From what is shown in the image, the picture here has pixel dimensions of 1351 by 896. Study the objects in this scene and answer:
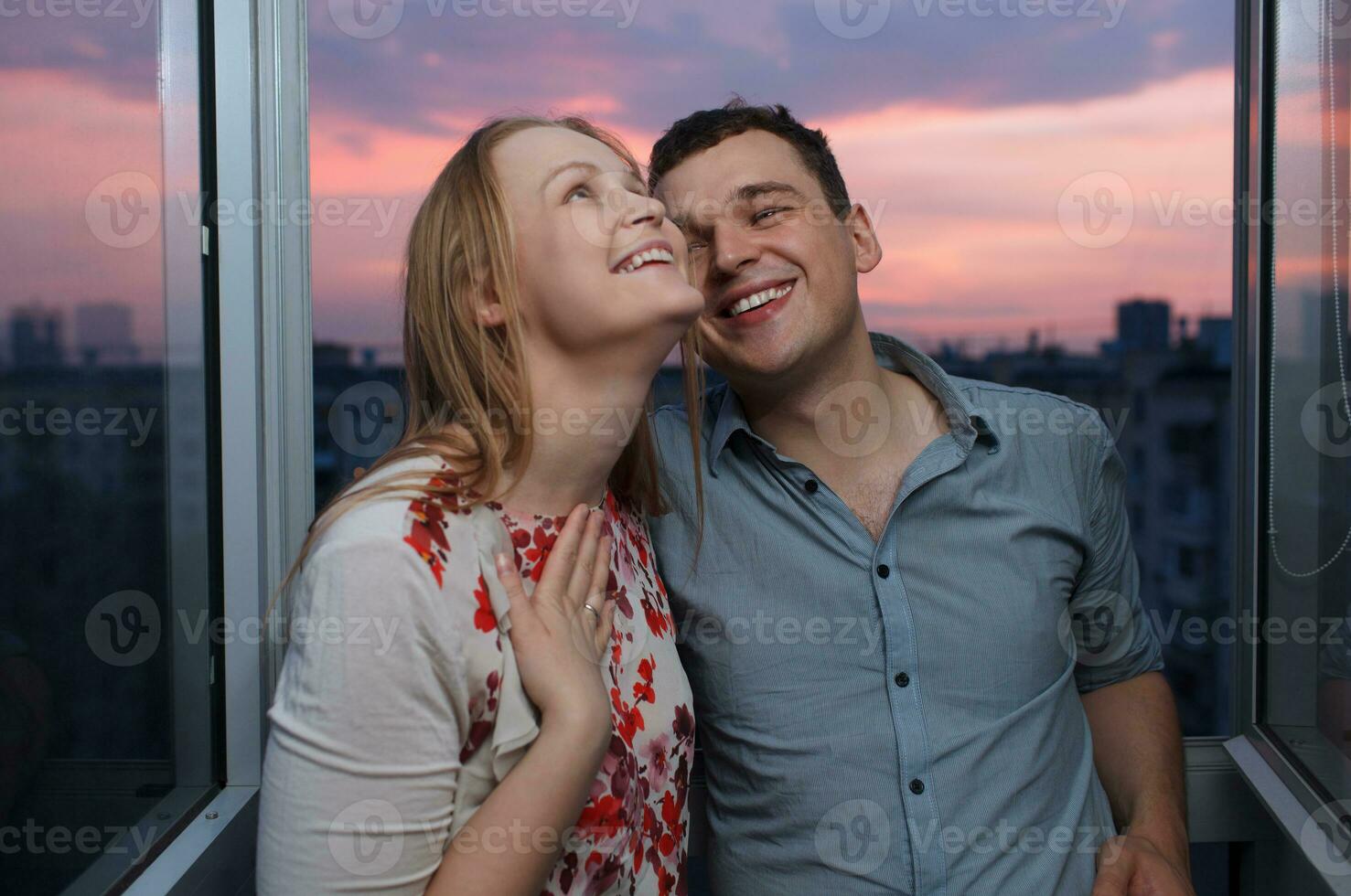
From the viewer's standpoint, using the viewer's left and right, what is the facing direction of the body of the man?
facing the viewer

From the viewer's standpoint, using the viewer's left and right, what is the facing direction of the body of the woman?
facing the viewer and to the right of the viewer

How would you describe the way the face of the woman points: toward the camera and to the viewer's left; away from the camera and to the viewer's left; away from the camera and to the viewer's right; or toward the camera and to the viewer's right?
toward the camera and to the viewer's right

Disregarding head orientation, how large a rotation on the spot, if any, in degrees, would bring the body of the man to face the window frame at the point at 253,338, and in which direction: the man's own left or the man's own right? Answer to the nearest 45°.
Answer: approximately 90° to the man's own right

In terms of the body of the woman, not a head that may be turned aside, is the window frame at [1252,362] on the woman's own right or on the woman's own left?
on the woman's own left

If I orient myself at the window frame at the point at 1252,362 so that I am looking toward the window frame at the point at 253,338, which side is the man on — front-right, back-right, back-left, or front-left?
front-left

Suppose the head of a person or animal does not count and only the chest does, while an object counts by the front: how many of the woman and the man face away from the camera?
0

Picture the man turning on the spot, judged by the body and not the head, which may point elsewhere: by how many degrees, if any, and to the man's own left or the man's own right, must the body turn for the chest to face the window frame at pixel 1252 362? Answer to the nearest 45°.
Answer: approximately 135° to the man's own left

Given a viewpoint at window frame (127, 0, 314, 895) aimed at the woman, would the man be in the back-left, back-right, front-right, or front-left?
front-left
